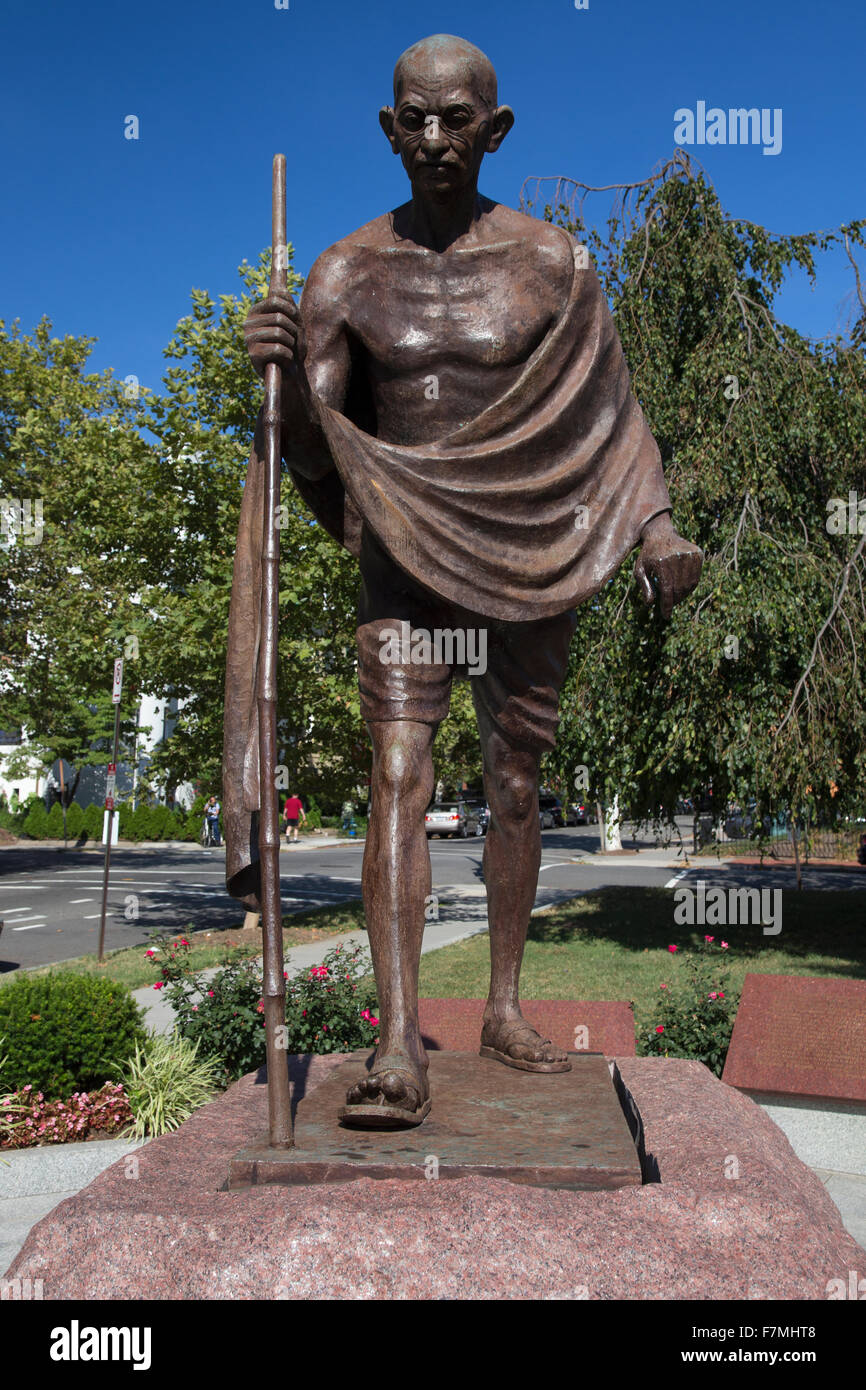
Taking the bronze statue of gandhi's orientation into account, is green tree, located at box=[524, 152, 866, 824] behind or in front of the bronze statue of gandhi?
behind

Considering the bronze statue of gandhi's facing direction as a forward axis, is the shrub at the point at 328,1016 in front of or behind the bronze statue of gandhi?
behind

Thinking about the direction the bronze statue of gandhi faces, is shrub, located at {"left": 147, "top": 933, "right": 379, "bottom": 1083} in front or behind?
behind

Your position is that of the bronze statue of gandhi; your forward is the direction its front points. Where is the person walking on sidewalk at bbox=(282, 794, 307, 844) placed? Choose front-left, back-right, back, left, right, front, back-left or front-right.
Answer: back

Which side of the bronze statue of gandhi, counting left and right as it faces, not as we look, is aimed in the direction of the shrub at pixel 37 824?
back

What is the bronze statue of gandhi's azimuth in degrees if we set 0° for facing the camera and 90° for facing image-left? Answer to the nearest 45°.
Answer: approximately 0°

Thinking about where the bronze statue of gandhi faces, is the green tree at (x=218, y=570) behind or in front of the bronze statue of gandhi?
behind

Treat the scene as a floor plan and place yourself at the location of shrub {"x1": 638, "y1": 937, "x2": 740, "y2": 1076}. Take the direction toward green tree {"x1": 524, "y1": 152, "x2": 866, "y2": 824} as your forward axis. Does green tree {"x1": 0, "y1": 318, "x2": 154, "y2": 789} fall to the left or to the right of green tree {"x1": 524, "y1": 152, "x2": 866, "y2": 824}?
left

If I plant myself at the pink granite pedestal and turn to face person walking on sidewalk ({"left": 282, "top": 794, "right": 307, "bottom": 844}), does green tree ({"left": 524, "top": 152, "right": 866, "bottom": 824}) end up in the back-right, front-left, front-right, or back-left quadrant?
front-right
